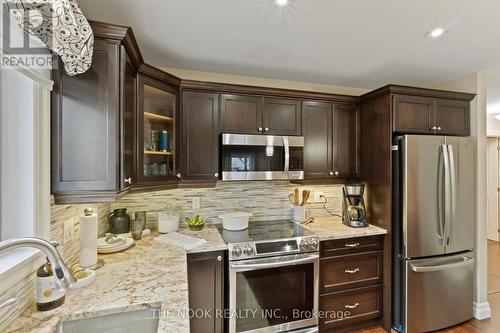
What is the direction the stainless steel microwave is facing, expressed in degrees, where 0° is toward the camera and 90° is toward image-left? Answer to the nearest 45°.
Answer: approximately 0°

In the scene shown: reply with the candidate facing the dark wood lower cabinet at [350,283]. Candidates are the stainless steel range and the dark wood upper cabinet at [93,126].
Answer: the dark wood upper cabinet

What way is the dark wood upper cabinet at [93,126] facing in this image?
to the viewer's right

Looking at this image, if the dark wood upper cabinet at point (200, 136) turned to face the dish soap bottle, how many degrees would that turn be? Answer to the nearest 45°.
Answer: approximately 45° to its right

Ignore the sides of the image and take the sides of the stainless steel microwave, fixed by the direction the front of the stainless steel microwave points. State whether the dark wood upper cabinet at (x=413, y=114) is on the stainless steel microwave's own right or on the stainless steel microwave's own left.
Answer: on the stainless steel microwave's own left

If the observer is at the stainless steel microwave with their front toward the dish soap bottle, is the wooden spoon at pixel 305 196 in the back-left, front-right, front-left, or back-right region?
back-left

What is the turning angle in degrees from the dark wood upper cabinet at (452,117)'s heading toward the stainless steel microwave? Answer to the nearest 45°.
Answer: approximately 90° to its right

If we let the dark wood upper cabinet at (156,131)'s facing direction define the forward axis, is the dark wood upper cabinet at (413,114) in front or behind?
in front

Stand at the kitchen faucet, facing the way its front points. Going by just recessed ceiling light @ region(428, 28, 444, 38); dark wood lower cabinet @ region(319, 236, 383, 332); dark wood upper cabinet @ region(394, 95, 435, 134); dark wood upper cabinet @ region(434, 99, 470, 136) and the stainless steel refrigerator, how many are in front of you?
5

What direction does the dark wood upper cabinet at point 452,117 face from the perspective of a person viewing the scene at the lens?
facing the viewer and to the right of the viewer
